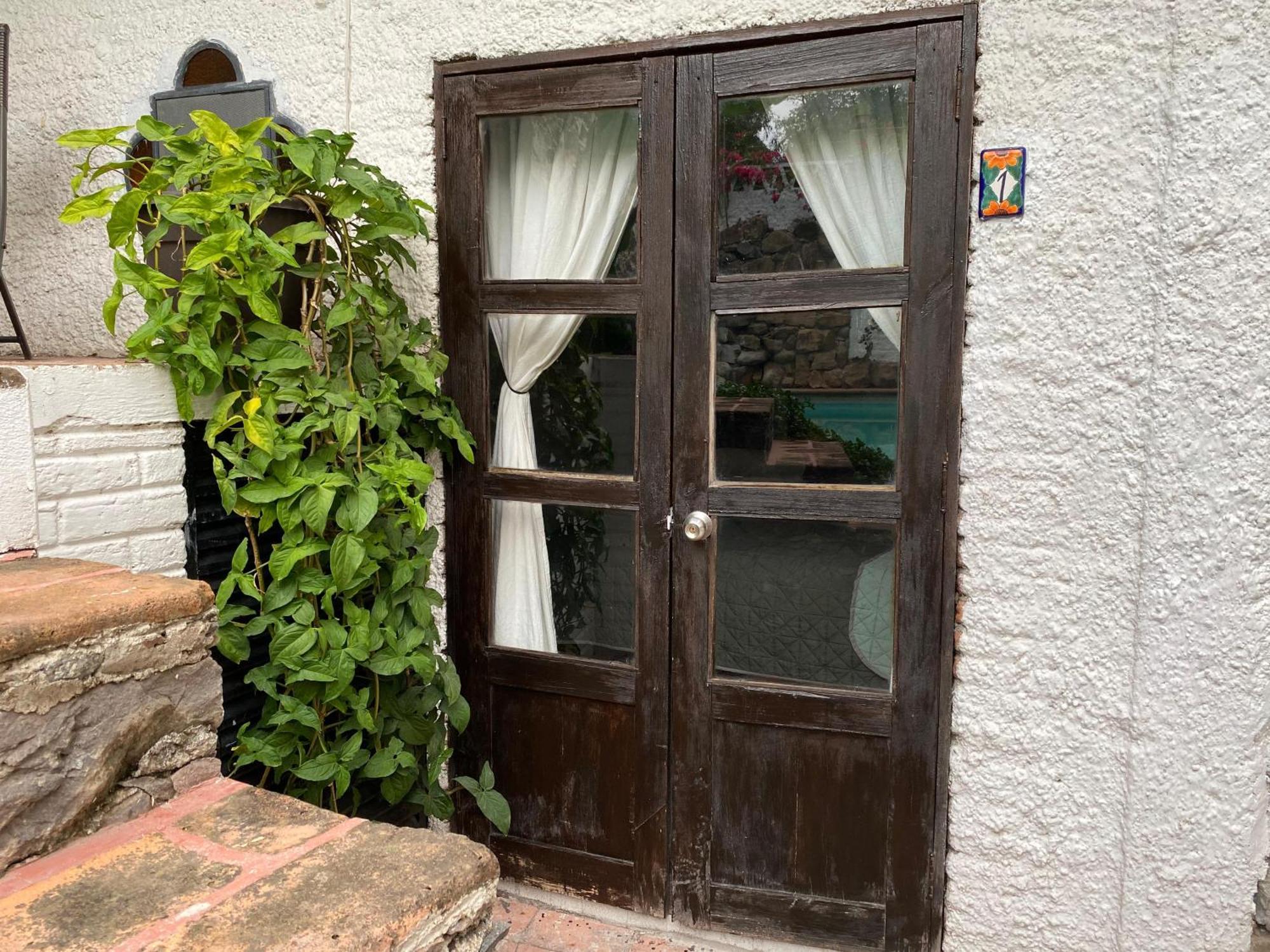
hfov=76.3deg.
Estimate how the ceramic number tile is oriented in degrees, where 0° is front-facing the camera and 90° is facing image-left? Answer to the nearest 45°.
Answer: approximately 0°

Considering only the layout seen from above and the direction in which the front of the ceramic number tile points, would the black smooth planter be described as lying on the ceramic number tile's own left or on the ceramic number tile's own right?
on the ceramic number tile's own right

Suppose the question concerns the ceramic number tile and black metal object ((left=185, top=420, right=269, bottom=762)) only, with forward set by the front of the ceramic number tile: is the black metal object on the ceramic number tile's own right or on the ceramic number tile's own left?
on the ceramic number tile's own right

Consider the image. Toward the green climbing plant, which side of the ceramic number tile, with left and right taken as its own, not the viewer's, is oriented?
right

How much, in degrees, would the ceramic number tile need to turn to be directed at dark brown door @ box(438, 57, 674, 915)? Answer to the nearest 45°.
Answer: approximately 90° to its right
